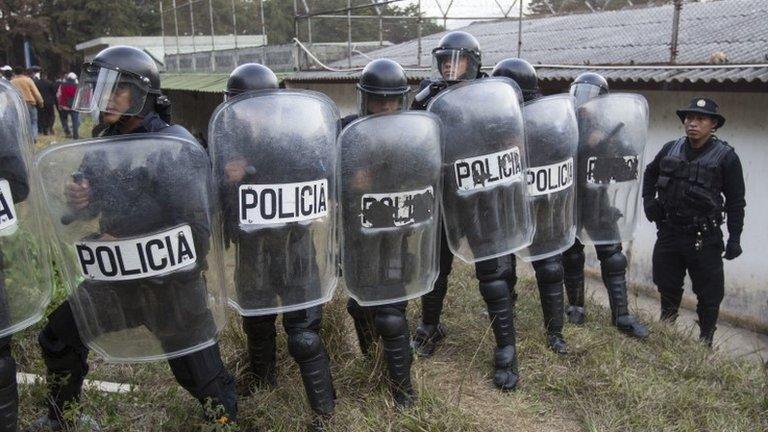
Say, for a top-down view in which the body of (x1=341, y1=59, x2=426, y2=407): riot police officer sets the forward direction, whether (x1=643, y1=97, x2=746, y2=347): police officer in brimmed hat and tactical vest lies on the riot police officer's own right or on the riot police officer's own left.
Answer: on the riot police officer's own left

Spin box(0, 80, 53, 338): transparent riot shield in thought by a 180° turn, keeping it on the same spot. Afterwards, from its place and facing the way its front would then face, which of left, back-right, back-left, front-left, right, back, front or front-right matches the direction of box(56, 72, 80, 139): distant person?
front

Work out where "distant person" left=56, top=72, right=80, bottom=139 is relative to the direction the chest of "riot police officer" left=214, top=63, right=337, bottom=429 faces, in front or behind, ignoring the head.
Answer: behind

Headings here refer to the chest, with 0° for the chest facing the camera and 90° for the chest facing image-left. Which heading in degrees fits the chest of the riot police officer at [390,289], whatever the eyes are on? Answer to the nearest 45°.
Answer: approximately 0°

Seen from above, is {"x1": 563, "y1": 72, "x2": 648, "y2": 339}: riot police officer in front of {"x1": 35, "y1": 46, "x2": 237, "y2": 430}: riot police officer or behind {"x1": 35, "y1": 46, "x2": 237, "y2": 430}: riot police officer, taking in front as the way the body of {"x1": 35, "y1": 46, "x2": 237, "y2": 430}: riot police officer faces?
behind
